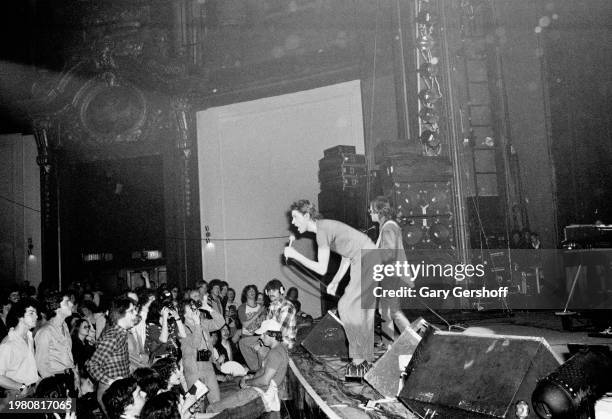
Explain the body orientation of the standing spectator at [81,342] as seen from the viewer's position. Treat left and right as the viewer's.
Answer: facing to the right of the viewer

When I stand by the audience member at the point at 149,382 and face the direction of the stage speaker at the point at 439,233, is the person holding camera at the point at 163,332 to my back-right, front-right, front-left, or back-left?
front-left

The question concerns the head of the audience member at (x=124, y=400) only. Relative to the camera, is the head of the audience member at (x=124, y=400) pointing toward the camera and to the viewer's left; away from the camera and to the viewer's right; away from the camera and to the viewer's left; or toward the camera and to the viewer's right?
away from the camera and to the viewer's right

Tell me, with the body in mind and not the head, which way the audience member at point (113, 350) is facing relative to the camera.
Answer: to the viewer's right

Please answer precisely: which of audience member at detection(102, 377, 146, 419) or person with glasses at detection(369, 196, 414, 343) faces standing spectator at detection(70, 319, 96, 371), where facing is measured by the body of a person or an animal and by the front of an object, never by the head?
the person with glasses

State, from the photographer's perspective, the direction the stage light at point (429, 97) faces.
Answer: facing the viewer and to the left of the viewer

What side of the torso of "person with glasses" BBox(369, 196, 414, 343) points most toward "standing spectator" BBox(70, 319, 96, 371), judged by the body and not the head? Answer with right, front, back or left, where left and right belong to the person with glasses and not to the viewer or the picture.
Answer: front

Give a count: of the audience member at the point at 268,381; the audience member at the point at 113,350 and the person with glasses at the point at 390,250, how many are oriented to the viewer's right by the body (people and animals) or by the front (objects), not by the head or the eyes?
1

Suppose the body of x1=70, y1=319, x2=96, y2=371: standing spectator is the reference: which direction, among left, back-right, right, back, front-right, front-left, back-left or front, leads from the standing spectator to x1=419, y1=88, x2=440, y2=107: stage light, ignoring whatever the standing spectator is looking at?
front

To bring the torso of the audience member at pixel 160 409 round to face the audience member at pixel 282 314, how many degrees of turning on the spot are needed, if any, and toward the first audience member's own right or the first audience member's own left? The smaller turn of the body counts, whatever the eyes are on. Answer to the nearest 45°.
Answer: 0° — they already face them
